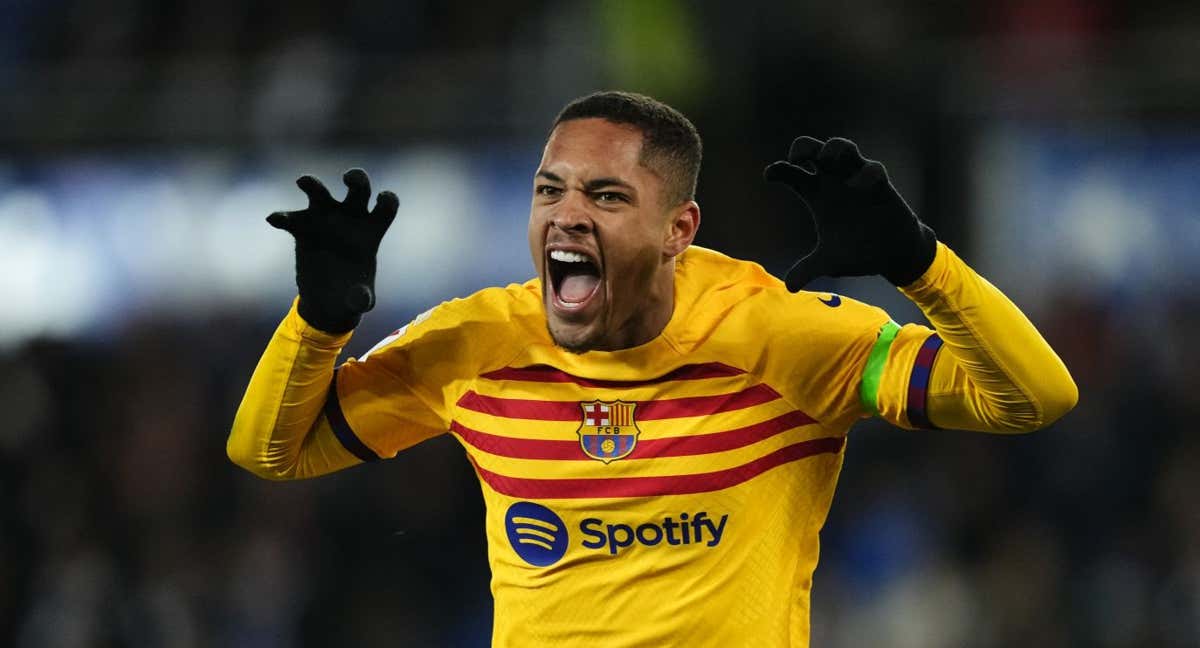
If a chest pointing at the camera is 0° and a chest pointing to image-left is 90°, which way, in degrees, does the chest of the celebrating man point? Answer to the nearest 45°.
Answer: approximately 0°
